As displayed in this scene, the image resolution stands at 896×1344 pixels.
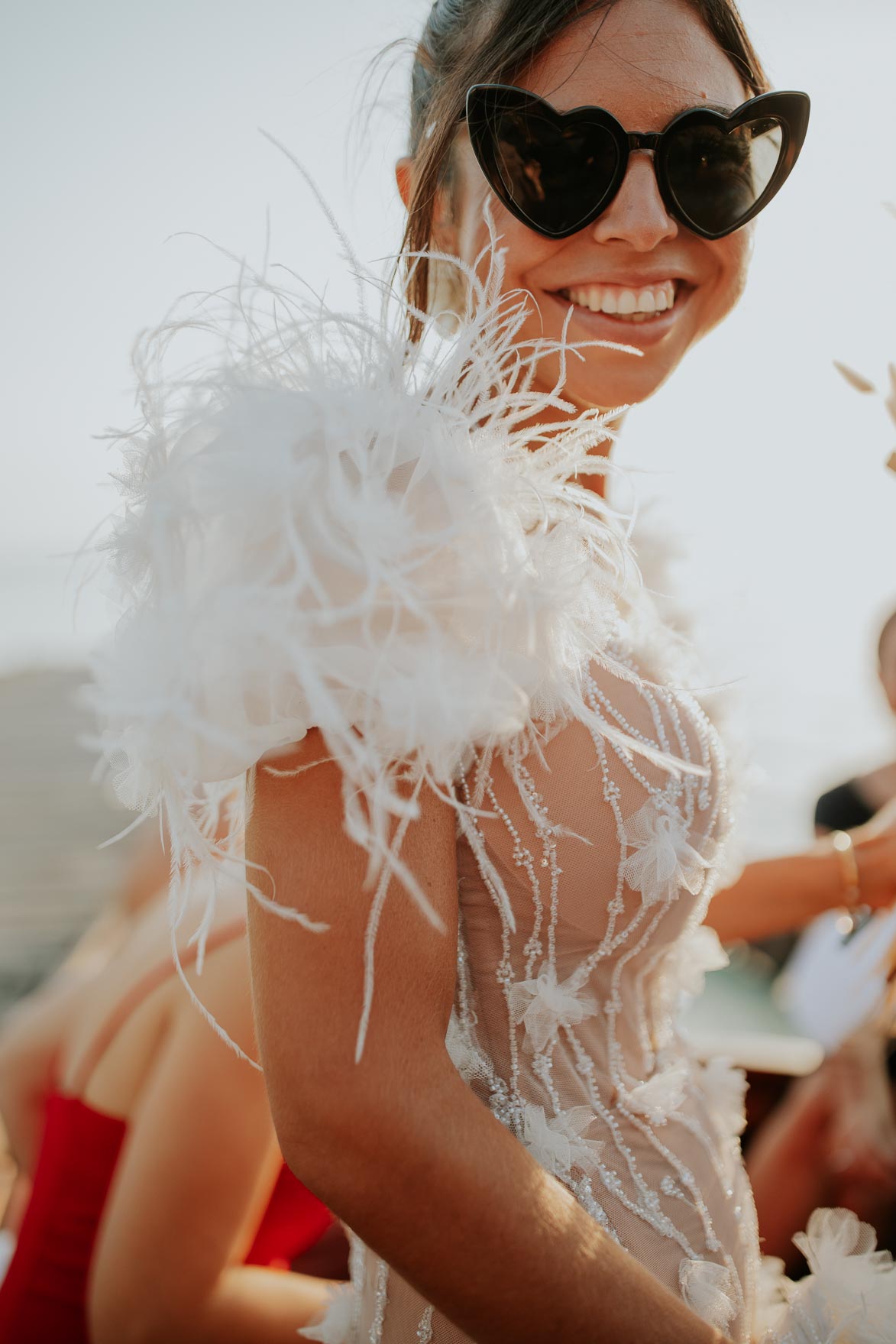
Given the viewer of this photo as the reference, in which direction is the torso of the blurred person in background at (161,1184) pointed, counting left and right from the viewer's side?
facing away from the viewer and to the right of the viewer

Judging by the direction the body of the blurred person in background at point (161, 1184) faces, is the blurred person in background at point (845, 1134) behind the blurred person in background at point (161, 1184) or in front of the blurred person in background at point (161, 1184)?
in front

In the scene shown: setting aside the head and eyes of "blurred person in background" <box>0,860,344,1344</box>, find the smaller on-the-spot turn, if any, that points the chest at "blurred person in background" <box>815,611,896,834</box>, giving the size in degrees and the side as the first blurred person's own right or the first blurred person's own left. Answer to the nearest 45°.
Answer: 0° — they already face them
